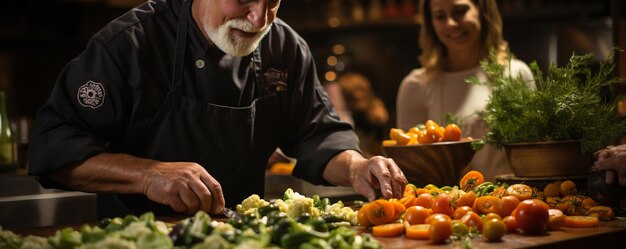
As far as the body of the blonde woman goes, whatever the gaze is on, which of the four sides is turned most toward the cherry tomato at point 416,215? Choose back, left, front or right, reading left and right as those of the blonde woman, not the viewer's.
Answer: front

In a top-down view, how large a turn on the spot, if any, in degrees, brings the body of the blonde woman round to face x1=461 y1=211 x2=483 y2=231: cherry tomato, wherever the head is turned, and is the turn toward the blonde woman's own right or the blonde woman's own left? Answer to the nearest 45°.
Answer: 0° — they already face it

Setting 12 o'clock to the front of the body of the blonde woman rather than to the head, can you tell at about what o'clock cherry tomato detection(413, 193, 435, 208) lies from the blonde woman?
The cherry tomato is roughly at 12 o'clock from the blonde woman.

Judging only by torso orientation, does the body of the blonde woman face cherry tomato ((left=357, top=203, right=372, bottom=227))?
yes

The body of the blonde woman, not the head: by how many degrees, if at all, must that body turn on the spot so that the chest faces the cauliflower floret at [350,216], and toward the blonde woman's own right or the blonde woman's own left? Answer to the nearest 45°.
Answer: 0° — they already face it

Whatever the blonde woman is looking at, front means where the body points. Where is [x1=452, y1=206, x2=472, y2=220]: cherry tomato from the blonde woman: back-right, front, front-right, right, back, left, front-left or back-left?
front

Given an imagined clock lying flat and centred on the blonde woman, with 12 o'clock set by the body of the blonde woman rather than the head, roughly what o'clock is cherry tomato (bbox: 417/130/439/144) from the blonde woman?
The cherry tomato is roughly at 12 o'clock from the blonde woman.

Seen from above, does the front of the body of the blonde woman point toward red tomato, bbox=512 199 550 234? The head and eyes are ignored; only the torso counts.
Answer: yes

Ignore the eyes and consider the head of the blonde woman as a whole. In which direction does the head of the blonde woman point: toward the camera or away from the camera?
toward the camera

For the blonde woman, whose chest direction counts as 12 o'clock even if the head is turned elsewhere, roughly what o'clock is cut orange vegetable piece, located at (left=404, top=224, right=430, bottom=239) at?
The cut orange vegetable piece is roughly at 12 o'clock from the blonde woman.

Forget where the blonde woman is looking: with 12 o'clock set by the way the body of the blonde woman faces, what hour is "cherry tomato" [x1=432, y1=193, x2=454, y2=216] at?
The cherry tomato is roughly at 12 o'clock from the blonde woman.

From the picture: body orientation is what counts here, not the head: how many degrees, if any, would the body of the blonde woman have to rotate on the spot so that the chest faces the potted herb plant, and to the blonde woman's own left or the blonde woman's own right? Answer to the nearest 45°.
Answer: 0° — they already face it

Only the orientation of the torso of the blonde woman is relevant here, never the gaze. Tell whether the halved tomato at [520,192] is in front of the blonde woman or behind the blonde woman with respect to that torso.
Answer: in front

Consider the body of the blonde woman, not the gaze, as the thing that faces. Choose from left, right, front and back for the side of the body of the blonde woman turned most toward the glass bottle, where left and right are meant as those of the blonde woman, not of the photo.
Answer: right

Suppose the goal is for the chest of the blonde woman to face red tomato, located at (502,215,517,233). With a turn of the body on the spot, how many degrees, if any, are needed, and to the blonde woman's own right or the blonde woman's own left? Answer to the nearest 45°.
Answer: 0° — they already face it

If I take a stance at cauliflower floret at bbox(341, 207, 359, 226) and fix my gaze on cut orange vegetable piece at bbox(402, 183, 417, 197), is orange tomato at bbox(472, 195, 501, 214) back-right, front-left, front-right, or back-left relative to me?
front-right

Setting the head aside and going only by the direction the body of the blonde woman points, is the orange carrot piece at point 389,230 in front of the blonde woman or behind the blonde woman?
in front

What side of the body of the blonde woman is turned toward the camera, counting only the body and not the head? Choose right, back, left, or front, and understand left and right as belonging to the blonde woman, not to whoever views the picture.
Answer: front

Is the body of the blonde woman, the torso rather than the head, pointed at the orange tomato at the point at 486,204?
yes

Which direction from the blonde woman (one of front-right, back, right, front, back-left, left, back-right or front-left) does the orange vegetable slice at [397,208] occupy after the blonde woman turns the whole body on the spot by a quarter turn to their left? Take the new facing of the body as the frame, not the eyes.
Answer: right
